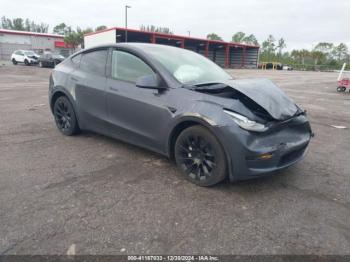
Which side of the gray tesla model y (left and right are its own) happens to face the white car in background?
back

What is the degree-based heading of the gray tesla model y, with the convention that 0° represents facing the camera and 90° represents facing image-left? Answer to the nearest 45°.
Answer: approximately 315°
